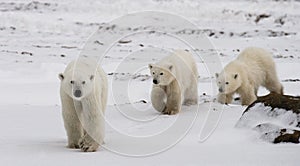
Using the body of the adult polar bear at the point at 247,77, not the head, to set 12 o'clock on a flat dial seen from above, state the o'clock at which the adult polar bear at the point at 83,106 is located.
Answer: the adult polar bear at the point at 83,106 is roughly at 11 o'clock from the adult polar bear at the point at 247,77.

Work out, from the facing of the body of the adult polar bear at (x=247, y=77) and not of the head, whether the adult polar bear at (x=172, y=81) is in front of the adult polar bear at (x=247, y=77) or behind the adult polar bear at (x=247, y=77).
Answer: in front

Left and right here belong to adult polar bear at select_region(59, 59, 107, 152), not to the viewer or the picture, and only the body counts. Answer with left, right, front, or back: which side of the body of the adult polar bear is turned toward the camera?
front

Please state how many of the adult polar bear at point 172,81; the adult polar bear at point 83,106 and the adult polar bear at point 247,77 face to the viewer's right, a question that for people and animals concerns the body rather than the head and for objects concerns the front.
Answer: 0

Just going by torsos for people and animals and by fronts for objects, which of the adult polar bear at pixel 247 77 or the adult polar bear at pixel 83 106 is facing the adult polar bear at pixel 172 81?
the adult polar bear at pixel 247 77

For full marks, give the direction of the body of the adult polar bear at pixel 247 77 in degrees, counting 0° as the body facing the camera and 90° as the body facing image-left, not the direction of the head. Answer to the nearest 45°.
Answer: approximately 45°

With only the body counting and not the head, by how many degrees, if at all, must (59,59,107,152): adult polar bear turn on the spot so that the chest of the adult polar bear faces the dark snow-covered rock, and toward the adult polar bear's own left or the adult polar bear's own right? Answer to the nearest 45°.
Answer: approximately 90° to the adult polar bear's own left

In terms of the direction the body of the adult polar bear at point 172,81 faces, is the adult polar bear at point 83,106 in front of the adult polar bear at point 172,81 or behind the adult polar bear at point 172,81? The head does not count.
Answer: in front

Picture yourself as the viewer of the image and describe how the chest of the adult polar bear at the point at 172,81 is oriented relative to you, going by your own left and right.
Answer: facing the viewer and to the left of the viewer
